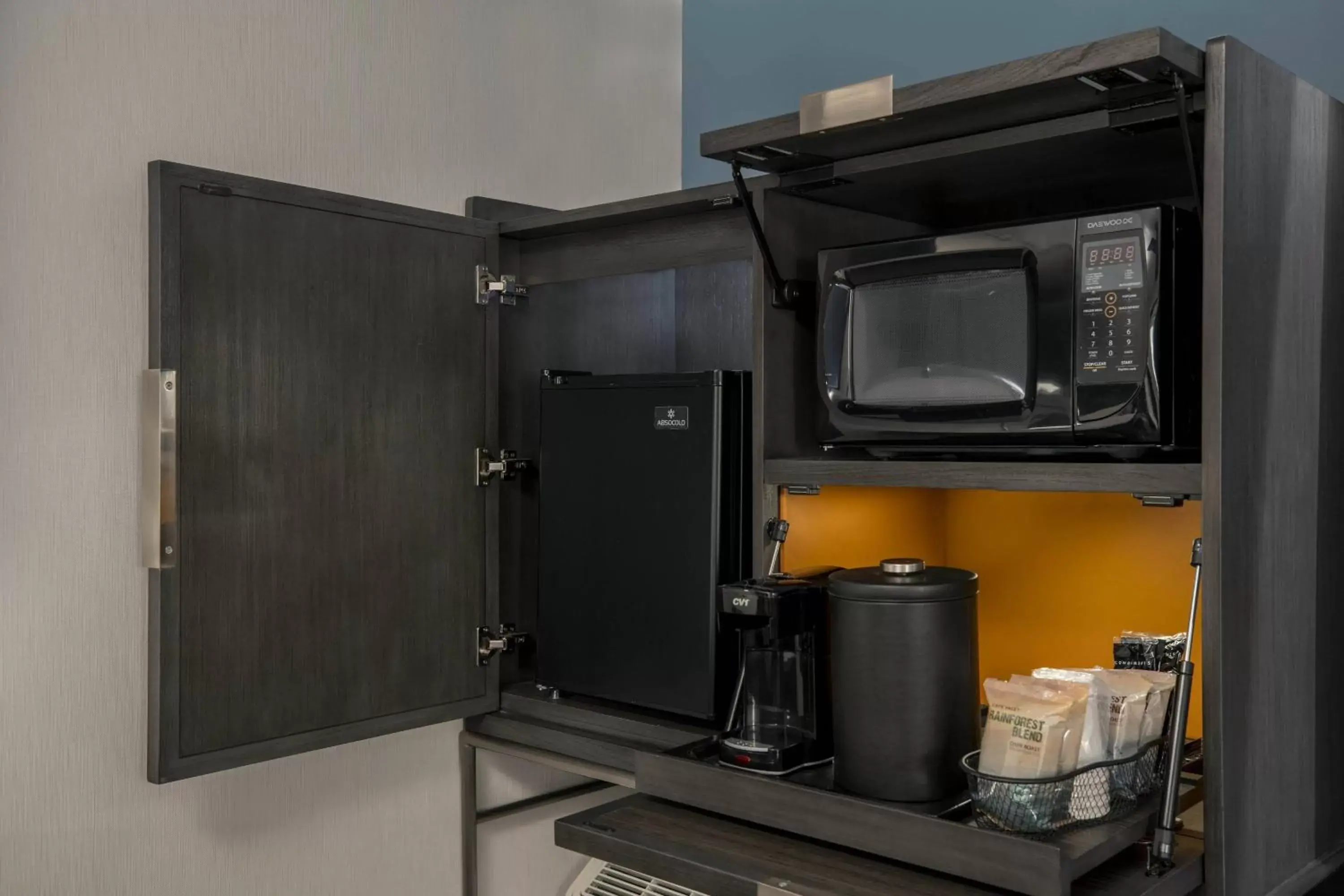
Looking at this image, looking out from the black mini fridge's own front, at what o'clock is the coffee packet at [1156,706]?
The coffee packet is roughly at 9 o'clock from the black mini fridge.

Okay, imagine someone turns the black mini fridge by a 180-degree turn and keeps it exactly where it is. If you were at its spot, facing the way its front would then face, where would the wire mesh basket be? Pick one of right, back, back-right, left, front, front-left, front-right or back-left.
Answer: right

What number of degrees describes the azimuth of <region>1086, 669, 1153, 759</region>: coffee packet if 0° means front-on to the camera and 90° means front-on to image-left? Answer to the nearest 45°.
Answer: approximately 45°

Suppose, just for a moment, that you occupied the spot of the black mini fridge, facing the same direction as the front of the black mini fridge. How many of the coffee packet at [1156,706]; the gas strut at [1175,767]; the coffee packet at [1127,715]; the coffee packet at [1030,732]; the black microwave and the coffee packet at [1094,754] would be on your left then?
6

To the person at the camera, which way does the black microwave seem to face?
facing the viewer and to the left of the viewer

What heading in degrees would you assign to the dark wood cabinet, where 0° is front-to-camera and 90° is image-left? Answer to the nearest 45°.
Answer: approximately 45°

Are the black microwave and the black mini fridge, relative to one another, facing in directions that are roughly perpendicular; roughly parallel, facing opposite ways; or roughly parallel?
roughly parallel

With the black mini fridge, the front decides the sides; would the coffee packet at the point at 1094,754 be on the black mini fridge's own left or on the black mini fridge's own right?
on the black mini fridge's own left

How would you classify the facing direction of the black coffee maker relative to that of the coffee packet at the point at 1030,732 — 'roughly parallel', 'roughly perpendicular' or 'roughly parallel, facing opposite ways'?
roughly parallel

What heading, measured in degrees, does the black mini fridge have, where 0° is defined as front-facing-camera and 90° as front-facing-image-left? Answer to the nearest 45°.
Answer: approximately 45°
